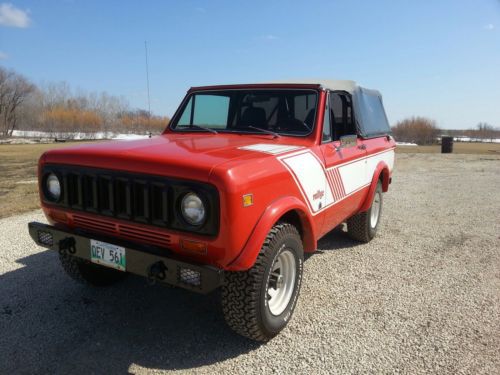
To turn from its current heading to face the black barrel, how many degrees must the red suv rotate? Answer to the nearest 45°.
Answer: approximately 180°
